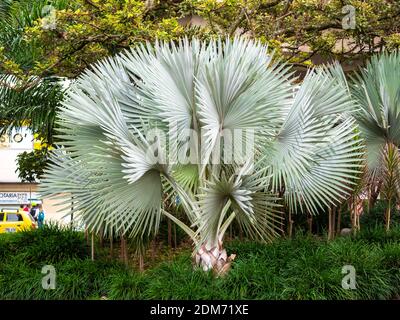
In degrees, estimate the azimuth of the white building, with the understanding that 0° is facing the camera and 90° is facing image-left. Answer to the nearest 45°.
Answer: approximately 0°

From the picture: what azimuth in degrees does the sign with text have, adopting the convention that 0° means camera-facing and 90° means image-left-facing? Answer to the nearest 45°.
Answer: approximately 0°

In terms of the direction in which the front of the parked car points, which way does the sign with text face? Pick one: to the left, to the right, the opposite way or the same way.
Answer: to the left

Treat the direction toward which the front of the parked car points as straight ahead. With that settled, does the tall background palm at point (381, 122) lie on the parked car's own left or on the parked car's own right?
on the parked car's own left

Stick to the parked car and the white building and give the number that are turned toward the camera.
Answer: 1

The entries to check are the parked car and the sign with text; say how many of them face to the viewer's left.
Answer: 1

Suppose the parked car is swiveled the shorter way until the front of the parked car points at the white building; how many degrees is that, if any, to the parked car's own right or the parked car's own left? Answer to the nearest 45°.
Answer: approximately 90° to the parked car's own right

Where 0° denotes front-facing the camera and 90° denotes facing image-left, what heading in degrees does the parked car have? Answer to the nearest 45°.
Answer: approximately 90°

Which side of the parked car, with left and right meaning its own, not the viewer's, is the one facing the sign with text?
right
